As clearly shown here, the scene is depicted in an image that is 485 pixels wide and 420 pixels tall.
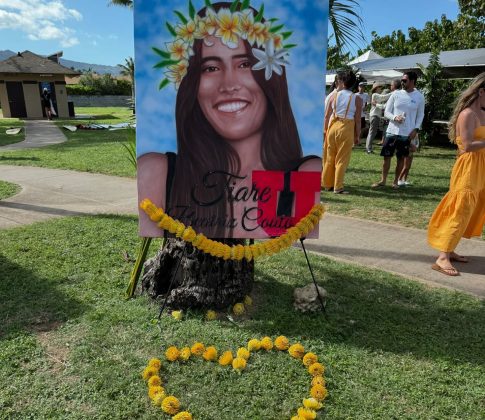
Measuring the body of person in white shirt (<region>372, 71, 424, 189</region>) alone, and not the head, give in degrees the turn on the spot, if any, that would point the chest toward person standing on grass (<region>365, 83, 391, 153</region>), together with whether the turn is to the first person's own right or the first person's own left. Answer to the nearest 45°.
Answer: approximately 135° to the first person's own right

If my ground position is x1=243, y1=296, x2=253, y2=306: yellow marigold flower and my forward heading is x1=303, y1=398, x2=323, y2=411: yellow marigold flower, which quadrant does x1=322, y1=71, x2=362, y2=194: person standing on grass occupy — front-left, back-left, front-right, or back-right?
back-left

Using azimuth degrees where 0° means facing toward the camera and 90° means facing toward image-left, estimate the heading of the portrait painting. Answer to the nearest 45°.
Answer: approximately 0°

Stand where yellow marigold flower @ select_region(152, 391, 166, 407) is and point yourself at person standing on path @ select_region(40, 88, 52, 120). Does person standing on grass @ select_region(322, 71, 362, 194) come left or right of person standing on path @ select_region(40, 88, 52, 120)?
right

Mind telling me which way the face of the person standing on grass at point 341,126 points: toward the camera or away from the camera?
away from the camera
